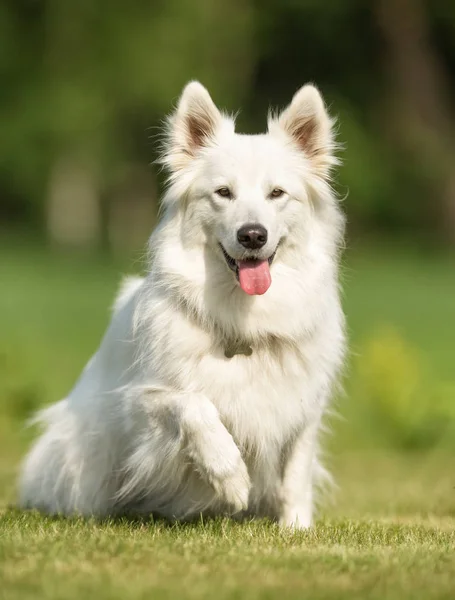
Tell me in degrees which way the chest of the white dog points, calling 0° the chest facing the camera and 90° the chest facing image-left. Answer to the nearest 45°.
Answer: approximately 315°
